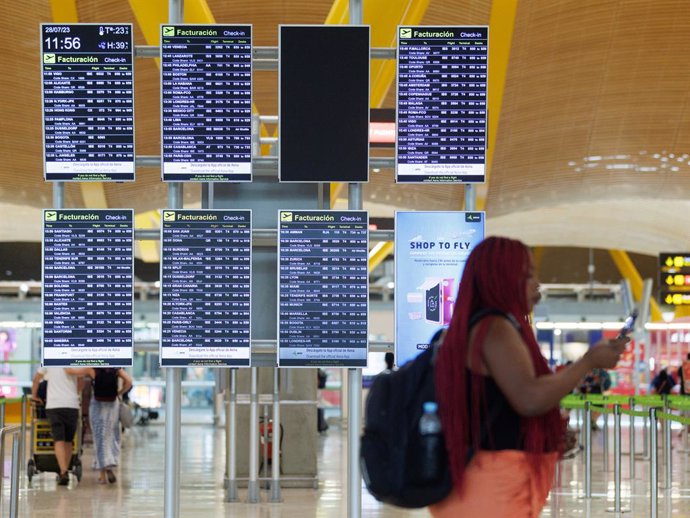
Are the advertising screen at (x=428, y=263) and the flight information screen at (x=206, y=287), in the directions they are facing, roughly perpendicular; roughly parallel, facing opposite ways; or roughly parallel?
roughly parallel

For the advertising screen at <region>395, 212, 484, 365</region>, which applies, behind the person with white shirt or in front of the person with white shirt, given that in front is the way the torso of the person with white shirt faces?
behind

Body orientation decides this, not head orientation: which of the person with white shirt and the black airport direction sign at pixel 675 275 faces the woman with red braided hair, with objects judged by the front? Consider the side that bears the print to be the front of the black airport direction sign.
the black airport direction sign

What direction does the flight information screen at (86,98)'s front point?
toward the camera

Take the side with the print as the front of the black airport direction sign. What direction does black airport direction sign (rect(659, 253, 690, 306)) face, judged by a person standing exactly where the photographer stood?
facing the viewer

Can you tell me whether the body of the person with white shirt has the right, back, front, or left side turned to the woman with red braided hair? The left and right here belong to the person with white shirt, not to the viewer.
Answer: back

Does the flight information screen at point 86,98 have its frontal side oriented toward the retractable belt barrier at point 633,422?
no

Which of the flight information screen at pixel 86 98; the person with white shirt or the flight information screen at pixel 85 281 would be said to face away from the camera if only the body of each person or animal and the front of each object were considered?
the person with white shirt

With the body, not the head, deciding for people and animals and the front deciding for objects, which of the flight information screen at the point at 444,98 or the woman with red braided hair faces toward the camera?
the flight information screen

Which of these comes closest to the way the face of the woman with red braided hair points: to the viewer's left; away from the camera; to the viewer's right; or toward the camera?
to the viewer's right

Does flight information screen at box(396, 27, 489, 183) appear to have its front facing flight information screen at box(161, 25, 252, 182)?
no

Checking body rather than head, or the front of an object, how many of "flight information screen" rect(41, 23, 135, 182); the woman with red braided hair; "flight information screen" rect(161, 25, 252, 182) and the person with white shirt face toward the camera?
2

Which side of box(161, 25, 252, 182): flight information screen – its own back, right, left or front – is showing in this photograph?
front

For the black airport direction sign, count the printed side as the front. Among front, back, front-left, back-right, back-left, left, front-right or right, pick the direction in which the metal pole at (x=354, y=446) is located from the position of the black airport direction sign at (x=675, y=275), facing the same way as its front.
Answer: front
